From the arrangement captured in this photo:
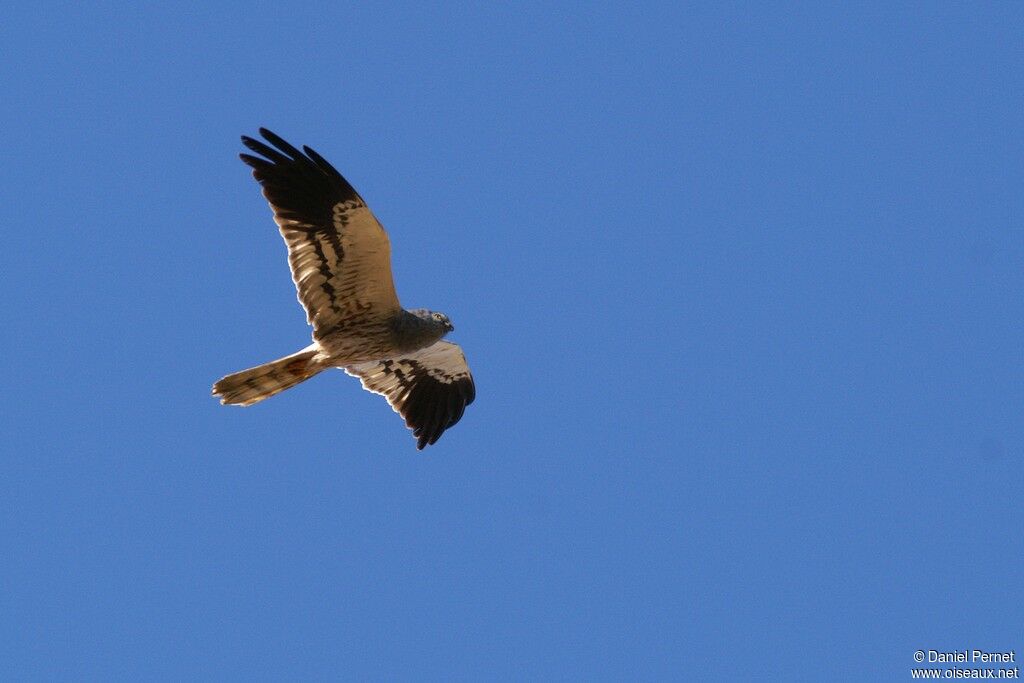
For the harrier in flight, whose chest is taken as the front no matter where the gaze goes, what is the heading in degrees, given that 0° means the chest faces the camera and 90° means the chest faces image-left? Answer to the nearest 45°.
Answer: approximately 270°
